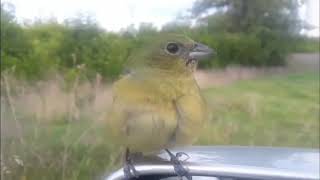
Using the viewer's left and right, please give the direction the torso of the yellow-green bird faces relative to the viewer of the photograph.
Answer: facing the viewer and to the right of the viewer
